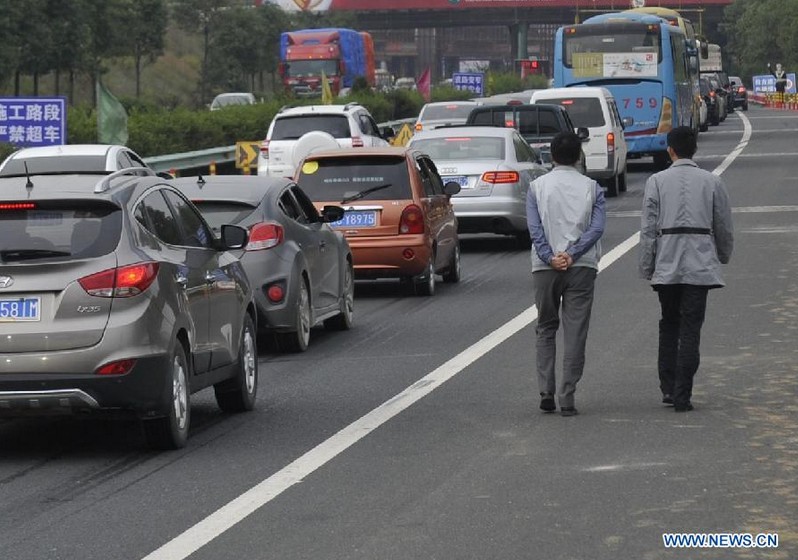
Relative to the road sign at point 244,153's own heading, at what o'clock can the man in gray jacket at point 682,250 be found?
The man in gray jacket is roughly at 12 o'clock from the road sign.

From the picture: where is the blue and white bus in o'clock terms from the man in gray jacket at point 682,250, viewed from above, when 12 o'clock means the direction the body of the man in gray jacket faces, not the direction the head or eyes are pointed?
The blue and white bus is roughly at 12 o'clock from the man in gray jacket.

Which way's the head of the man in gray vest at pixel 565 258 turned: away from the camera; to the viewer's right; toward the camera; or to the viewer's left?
away from the camera

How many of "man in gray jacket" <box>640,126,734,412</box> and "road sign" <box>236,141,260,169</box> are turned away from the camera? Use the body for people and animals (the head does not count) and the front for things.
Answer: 1

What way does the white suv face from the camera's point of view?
away from the camera

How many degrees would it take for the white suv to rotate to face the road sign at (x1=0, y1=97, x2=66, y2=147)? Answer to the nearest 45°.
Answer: approximately 135° to its left

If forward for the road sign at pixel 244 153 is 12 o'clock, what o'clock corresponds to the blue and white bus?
The blue and white bus is roughly at 8 o'clock from the road sign.

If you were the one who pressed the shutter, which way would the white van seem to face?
facing away from the viewer

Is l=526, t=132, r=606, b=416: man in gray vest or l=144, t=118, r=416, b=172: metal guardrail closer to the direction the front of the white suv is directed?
the metal guardrail
